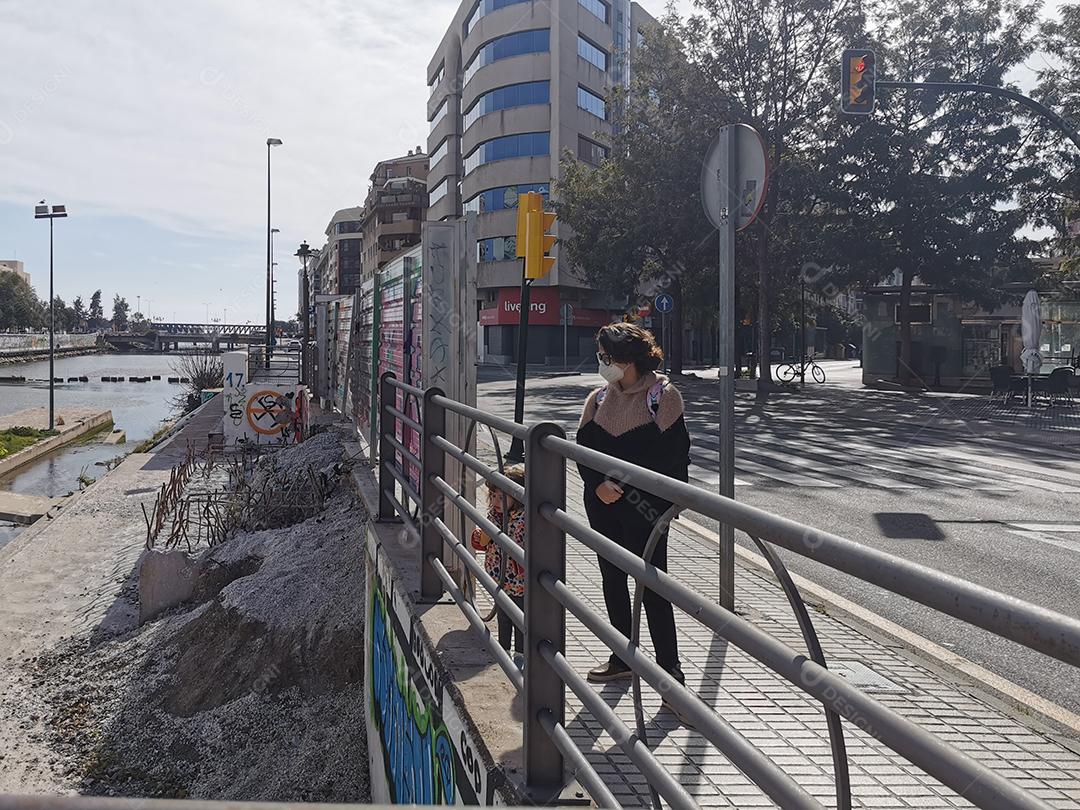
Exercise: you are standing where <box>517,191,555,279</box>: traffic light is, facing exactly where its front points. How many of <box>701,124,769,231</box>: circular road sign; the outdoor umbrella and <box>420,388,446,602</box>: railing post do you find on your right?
2

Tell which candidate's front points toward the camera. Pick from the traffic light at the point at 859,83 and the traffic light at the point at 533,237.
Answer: the traffic light at the point at 859,83

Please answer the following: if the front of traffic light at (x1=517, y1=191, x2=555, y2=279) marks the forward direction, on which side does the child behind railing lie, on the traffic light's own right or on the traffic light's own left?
on the traffic light's own right

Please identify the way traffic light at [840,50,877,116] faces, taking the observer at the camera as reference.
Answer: facing the viewer

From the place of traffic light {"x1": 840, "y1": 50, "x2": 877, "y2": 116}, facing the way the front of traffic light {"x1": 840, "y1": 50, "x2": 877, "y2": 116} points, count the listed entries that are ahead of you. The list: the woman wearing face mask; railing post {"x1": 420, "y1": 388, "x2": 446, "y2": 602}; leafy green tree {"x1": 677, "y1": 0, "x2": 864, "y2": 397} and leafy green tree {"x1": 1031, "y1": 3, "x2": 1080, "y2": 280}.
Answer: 2

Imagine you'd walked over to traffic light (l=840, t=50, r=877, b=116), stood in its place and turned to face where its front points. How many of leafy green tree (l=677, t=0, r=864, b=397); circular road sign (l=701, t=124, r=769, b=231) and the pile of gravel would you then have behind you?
1

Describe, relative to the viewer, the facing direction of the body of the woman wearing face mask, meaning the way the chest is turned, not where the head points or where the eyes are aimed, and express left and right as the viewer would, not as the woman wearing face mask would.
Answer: facing the viewer and to the left of the viewer

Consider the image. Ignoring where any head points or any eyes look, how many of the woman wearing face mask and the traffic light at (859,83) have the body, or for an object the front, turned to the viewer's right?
0

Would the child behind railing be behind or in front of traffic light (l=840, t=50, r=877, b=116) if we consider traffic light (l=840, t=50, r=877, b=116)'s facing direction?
in front
